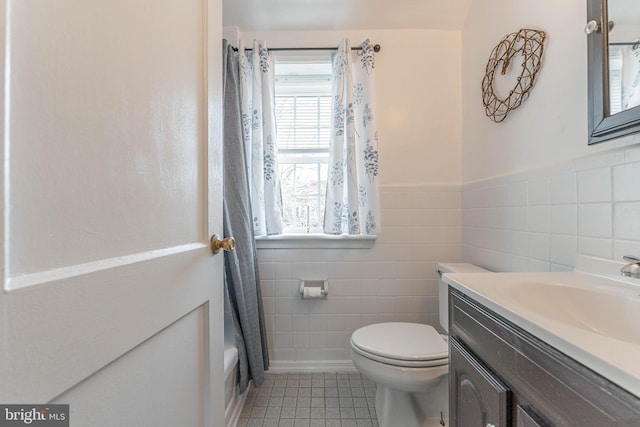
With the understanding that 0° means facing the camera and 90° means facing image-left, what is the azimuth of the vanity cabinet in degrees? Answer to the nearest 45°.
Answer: approximately 45°

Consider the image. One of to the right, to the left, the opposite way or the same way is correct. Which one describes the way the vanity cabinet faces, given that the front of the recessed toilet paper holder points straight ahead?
to the right

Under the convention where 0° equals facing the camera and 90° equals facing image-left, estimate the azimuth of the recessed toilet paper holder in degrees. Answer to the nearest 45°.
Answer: approximately 0°

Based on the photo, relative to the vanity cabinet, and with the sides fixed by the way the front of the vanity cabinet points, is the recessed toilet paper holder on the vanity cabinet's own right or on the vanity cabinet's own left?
on the vanity cabinet's own right
